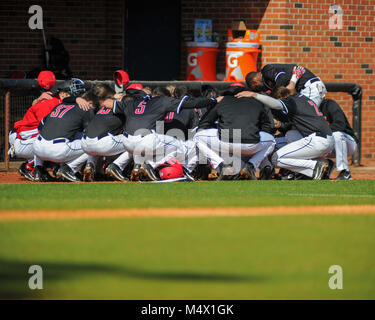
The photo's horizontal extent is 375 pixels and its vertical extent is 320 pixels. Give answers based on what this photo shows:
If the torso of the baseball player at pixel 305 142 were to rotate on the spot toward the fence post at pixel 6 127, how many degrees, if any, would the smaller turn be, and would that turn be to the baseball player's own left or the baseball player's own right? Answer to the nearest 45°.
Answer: approximately 45° to the baseball player's own left

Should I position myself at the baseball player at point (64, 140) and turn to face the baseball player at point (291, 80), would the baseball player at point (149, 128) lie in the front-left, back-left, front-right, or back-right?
front-right

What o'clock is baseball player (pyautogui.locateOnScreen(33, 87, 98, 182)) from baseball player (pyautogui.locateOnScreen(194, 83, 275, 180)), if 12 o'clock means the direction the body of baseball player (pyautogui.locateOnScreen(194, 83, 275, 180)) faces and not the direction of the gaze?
baseball player (pyautogui.locateOnScreen(33, 87, 98, 182)) is roughly at 9 o'clock from baseball player (pyautogui.locateOnScreen(194, 83, 275, 180)).

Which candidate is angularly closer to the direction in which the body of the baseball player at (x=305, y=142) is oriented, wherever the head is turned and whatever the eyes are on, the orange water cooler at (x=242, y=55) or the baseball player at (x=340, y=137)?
the orange water cooler

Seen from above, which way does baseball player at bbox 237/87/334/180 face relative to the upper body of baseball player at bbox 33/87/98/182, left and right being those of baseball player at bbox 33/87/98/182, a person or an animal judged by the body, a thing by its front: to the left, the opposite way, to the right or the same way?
to the left

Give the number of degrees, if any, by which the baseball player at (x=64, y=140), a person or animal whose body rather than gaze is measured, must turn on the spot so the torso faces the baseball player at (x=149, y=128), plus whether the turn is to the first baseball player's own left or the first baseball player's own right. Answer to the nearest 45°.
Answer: approximately 90° to the first baseball player's own right

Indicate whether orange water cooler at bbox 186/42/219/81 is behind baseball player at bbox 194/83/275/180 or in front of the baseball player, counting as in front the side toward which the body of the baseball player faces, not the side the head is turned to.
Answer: in front

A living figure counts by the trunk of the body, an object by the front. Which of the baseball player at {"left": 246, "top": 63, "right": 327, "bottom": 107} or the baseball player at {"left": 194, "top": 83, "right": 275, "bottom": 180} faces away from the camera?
the baseball player at {"left": 194, "top": 83, "right": 275, "bottom": 180}

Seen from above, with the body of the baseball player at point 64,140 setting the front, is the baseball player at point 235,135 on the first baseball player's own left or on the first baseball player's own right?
on the first baseball player's own right

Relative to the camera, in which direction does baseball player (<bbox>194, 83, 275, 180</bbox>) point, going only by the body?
away from the camera

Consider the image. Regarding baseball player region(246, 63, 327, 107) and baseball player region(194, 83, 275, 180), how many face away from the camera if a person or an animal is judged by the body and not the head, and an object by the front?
1

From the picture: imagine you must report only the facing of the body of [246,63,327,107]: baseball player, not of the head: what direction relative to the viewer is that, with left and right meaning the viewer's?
facing to the left of the viewer

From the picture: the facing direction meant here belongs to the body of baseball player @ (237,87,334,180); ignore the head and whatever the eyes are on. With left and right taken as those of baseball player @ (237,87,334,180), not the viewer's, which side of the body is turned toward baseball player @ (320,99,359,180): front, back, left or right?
right
